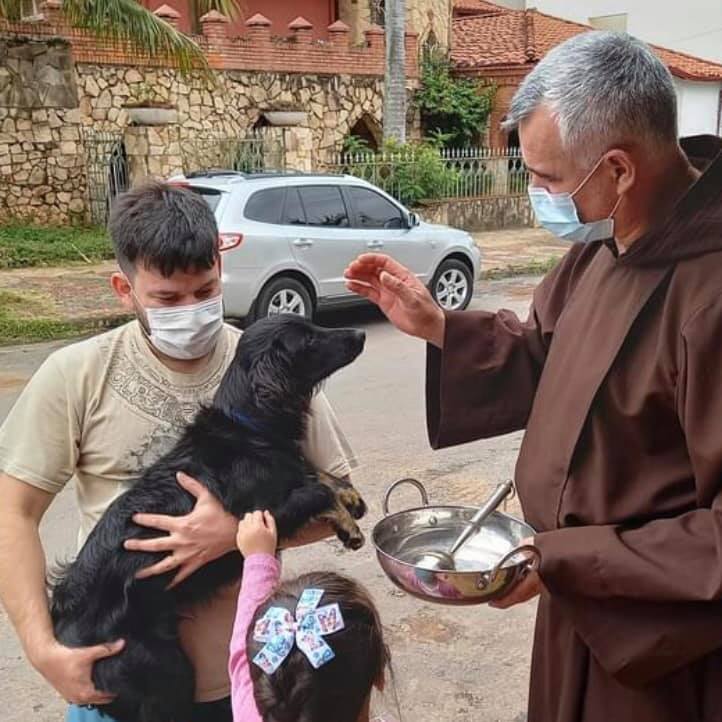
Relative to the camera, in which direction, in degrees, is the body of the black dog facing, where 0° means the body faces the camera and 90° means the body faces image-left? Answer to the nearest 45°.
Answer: approximately 270°

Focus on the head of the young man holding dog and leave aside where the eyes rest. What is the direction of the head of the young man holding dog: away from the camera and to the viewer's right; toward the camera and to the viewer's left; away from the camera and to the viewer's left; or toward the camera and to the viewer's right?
toward the camera and to the viewer's right

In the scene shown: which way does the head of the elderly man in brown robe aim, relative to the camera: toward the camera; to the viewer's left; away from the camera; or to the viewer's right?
to the viewer's left

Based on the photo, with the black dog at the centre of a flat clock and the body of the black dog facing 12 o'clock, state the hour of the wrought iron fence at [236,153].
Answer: The wrought iron fence is roughly at 9 o'clock from the black dog.

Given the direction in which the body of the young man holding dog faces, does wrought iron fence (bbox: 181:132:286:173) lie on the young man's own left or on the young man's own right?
on the young man's own left

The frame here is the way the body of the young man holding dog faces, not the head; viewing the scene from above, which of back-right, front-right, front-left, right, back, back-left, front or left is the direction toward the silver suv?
back-left

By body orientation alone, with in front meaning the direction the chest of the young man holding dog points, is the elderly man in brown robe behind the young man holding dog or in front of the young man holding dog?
in front

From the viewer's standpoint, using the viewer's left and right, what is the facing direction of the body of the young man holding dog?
facing the viewer and to the right of the viewer

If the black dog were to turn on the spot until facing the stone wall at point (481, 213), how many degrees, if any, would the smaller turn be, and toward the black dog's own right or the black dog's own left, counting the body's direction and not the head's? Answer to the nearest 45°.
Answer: approximately 90° to the black dog's own left

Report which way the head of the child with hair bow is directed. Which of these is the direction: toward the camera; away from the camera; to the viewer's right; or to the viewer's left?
away from the camera

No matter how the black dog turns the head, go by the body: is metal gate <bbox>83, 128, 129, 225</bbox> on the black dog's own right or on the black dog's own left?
on the black dog's own left

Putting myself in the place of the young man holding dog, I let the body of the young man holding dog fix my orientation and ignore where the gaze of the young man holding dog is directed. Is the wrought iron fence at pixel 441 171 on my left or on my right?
on my left
